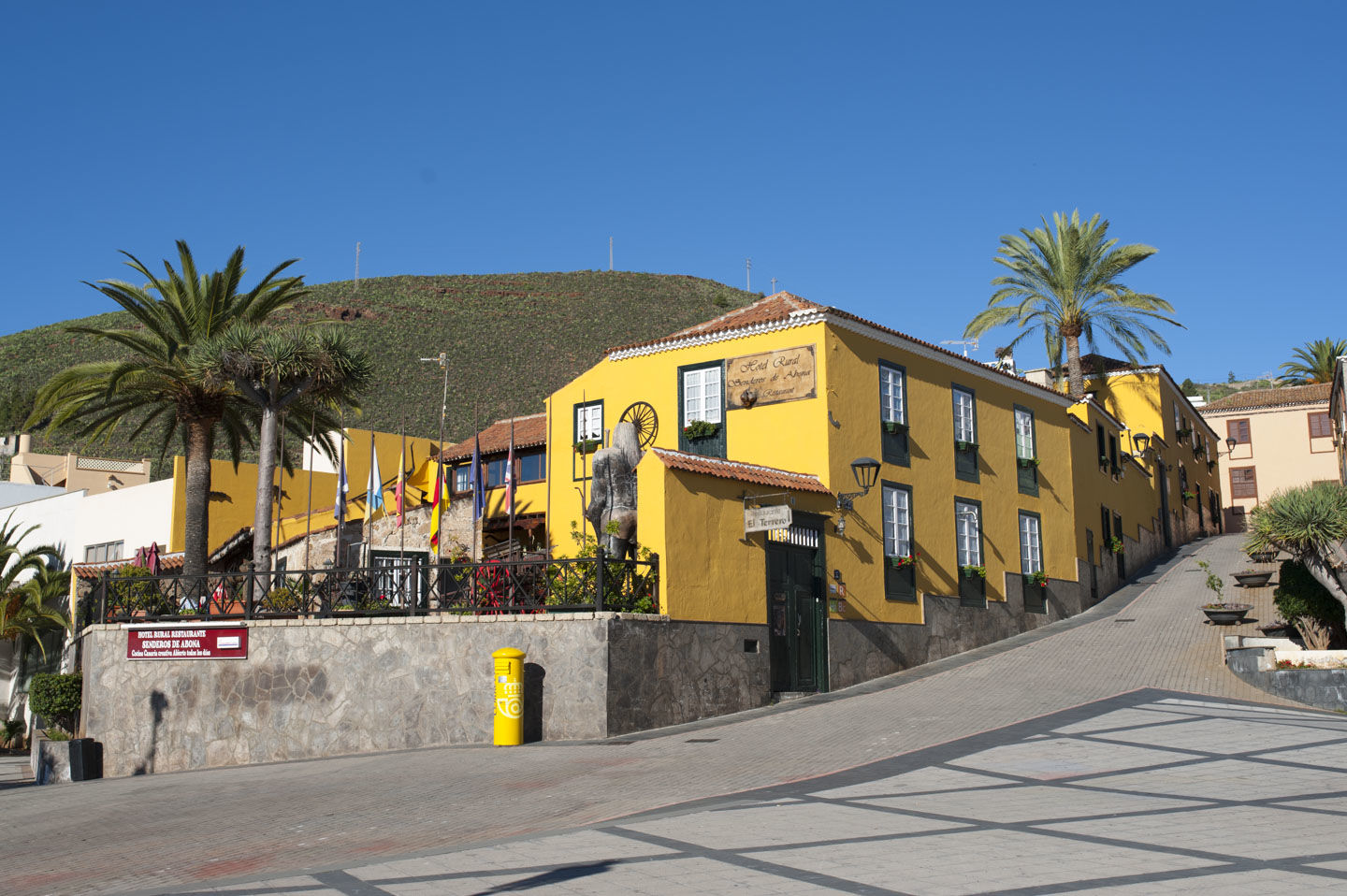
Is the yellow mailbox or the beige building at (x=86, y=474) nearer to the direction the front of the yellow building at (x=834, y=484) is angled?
the yellow mailbox

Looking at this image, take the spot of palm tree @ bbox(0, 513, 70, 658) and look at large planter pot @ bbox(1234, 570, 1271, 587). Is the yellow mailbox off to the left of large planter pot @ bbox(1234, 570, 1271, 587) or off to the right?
right

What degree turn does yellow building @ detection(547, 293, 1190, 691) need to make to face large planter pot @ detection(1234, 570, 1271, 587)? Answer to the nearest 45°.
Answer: approximately 45° to its left

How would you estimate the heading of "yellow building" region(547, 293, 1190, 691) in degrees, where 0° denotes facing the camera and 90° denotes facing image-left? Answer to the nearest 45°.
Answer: approximately 45°

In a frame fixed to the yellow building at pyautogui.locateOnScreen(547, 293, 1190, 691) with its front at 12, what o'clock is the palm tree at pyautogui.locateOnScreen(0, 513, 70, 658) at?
The palm tree is roughly at 4 o'clock from the yellow building.
